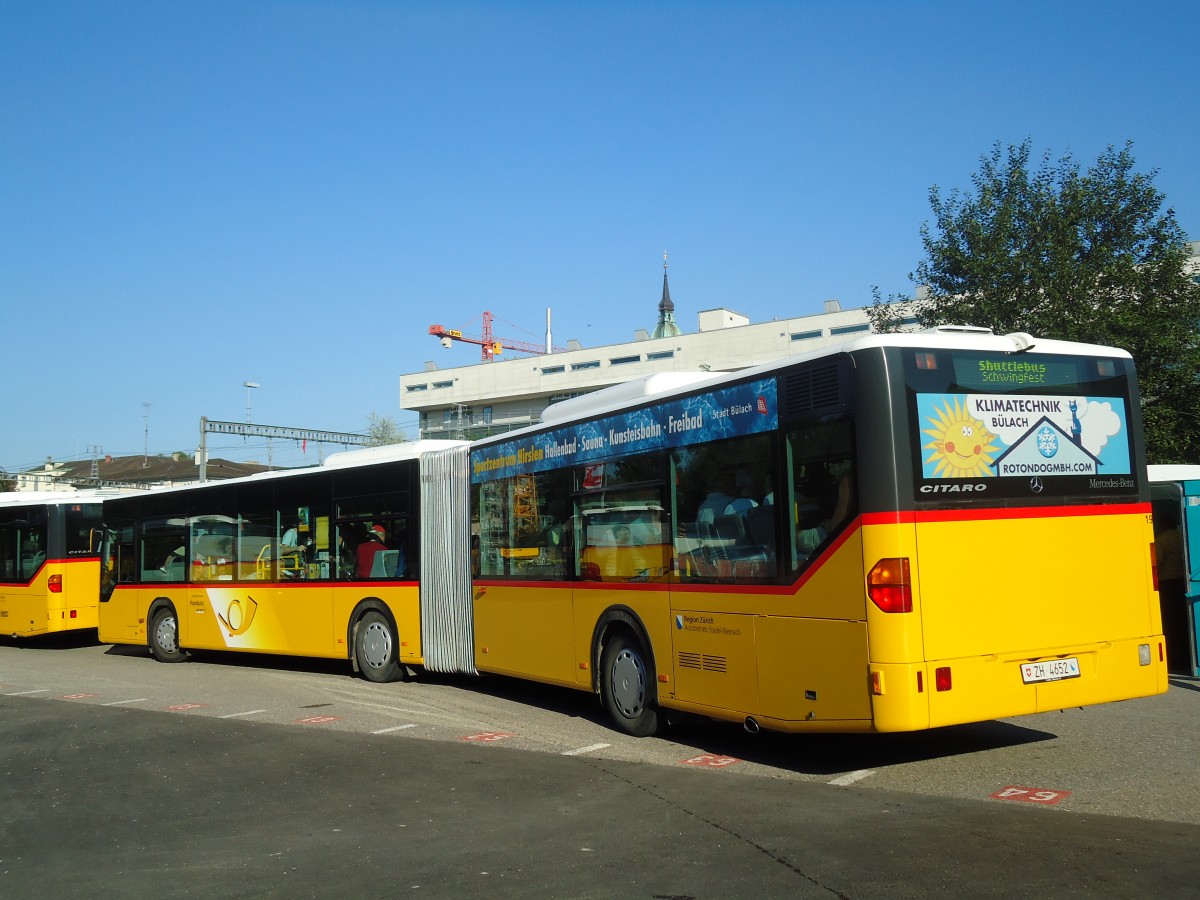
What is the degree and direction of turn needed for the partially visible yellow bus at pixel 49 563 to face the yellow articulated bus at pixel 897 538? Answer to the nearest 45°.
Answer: approximately 135° to its left

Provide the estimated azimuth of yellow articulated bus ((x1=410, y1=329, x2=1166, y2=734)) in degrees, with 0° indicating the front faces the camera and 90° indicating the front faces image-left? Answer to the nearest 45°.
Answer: approximately 135°

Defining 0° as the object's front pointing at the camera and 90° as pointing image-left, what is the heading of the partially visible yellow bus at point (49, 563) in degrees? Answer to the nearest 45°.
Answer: approximately 135°

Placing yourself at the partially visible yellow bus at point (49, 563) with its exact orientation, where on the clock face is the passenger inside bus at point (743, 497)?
The passenger inside bus is roughly at 7 o'clock from the partially visible yellow bus.
